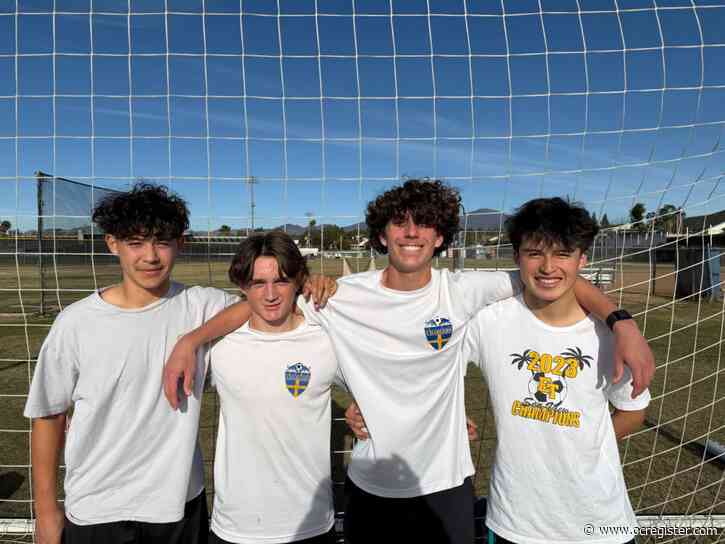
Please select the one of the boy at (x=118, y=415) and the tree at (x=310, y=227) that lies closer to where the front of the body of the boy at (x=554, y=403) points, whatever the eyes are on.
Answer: the boy

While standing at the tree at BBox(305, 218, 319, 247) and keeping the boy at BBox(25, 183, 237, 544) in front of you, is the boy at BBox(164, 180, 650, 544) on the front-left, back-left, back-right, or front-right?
front-left

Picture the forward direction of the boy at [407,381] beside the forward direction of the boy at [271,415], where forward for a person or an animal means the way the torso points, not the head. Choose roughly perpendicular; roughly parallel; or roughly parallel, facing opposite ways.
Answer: roughly parallel

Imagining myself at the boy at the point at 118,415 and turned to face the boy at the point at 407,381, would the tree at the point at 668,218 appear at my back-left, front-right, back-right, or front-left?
front-left

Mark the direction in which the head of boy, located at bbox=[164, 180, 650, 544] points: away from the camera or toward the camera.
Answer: toward the camera

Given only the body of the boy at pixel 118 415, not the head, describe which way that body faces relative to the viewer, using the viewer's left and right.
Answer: facing the viewer

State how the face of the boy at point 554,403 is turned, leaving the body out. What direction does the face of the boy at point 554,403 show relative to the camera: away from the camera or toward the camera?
toward the camera

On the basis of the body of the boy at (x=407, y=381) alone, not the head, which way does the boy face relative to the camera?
toward the camera

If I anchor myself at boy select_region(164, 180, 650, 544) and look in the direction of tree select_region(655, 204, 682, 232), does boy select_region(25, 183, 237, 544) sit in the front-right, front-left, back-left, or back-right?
back-left

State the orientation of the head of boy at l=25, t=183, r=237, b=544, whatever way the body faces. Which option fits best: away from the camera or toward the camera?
toward the camera

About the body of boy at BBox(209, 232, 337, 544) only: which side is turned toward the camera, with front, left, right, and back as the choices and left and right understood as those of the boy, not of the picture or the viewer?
front

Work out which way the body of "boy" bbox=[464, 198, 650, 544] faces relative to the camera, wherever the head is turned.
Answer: toward the camera

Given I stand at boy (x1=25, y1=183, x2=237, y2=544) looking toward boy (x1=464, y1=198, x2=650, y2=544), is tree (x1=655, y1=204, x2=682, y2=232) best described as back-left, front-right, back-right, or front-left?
front-left

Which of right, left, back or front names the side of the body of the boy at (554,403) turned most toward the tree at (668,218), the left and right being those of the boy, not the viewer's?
back
